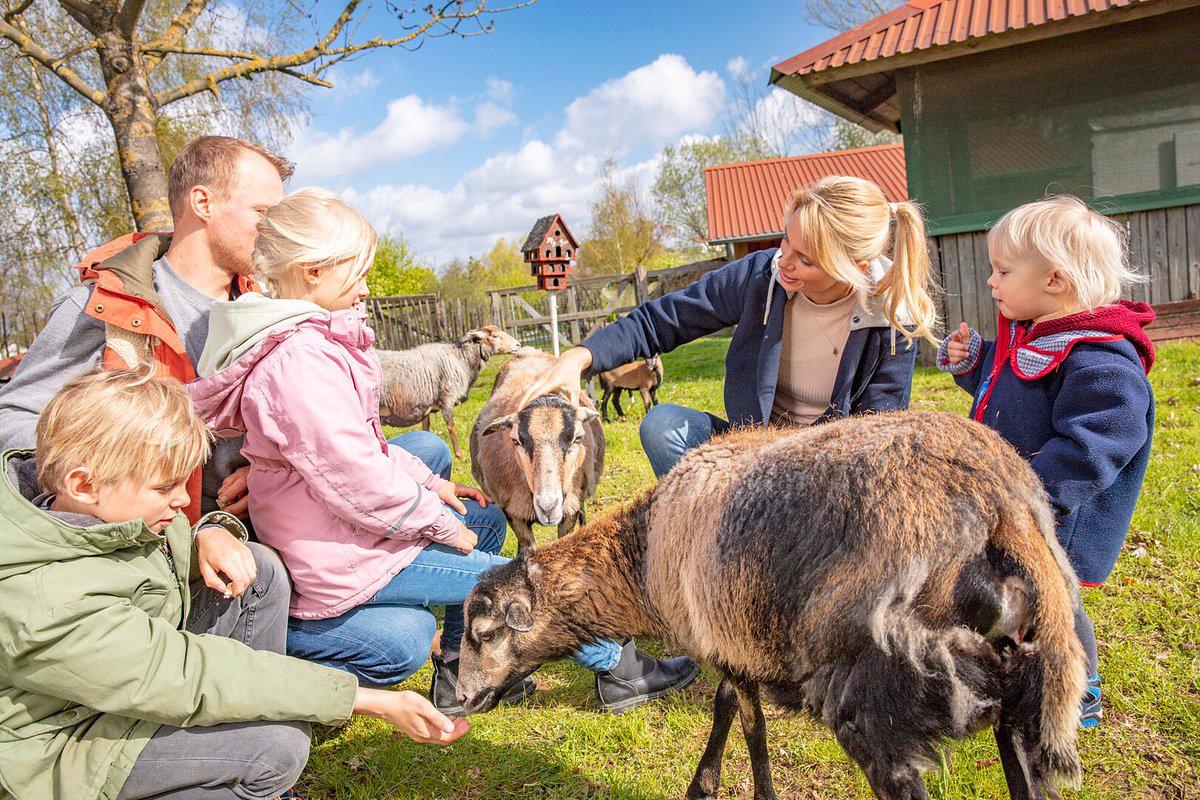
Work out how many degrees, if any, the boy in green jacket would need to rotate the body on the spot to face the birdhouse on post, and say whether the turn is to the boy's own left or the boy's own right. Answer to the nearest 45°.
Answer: approximately 45° to the boy's own left

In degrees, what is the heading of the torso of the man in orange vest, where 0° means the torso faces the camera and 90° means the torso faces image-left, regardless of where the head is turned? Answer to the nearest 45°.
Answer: approximately 315°

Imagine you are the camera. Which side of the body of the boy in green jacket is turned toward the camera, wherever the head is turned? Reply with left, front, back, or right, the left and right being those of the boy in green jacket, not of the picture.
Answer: right

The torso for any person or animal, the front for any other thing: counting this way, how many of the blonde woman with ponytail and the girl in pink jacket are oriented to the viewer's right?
1

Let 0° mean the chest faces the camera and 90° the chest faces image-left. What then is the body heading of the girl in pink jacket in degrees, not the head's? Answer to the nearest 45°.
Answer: approximately 270°

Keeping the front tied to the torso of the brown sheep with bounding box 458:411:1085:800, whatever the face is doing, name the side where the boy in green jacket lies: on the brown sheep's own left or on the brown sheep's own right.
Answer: on the brown sheep's own left

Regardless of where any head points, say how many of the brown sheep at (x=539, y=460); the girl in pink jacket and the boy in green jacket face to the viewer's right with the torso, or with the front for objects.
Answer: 2

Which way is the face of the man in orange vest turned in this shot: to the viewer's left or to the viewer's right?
to the viewer's right

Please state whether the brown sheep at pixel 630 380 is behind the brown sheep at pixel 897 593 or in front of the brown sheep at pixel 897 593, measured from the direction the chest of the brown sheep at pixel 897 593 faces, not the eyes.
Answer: in front

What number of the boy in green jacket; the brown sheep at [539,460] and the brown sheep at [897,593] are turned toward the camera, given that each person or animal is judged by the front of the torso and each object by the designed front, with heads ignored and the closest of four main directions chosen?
1

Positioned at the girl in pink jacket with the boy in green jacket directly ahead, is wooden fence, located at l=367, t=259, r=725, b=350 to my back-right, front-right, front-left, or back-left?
back-right

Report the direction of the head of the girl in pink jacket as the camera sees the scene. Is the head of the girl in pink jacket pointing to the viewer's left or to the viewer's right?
to the viewer's right

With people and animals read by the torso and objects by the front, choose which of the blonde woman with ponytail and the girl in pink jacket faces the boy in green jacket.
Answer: the blonde woman with ponytail

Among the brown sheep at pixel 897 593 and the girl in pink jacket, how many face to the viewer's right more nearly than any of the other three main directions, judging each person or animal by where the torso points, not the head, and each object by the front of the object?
1
